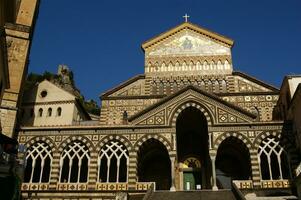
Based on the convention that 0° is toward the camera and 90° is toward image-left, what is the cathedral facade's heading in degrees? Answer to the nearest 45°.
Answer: approximately 0°
